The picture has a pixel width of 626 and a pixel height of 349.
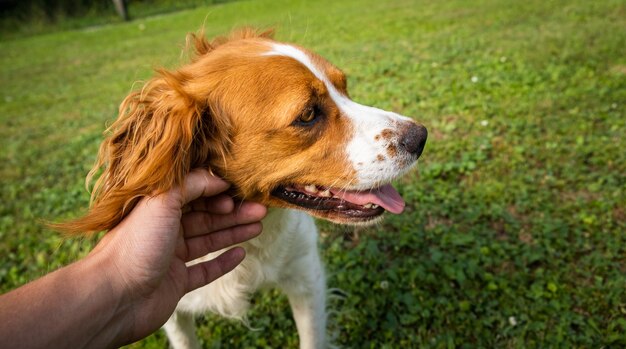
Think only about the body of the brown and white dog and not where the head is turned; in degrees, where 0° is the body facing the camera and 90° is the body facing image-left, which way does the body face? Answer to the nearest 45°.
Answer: approximately 315°
